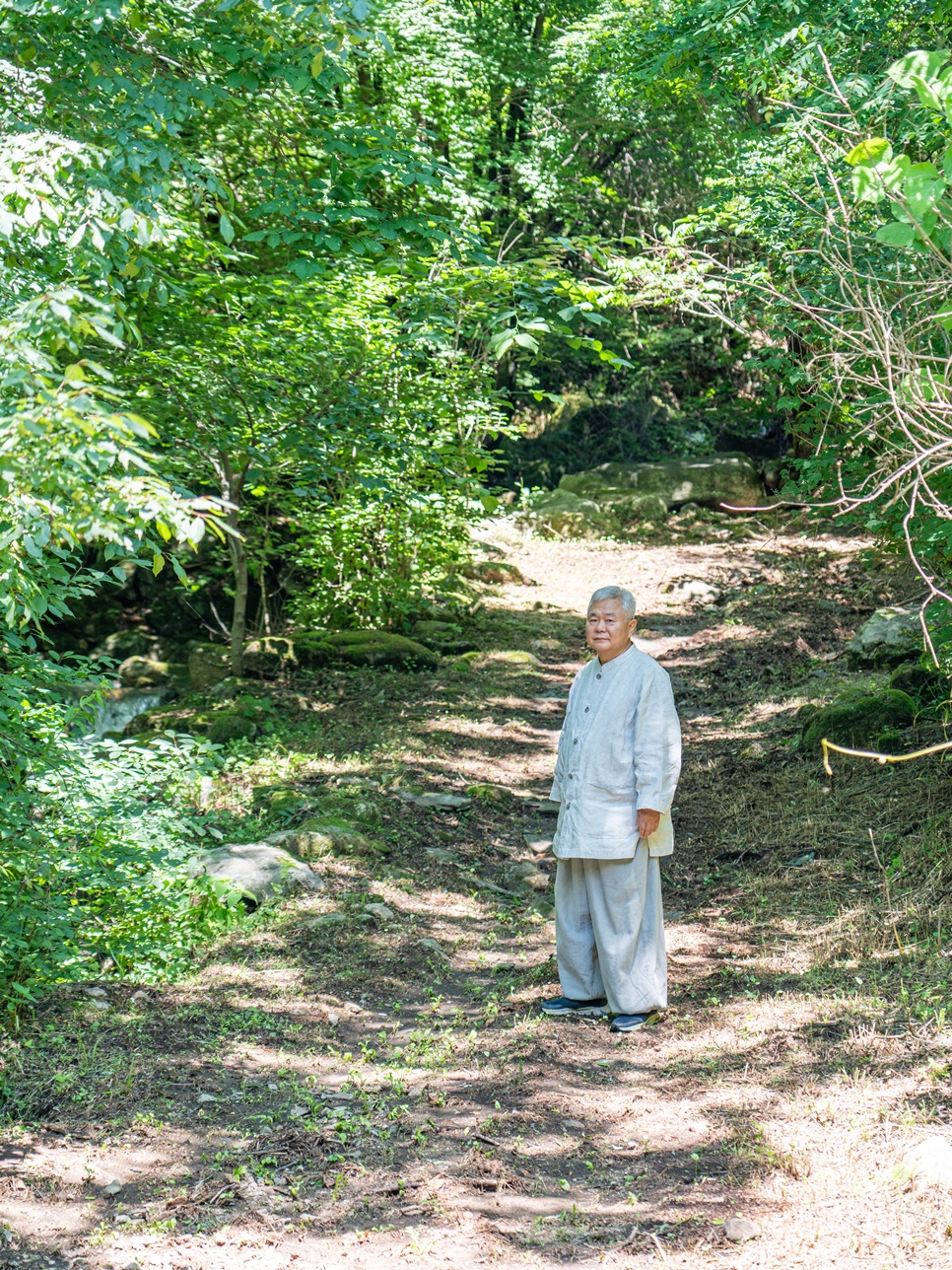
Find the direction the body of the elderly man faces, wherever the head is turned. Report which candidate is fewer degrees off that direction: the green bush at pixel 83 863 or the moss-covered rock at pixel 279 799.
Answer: the green bush

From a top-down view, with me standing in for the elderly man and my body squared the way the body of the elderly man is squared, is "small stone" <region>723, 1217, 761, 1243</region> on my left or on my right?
on my left

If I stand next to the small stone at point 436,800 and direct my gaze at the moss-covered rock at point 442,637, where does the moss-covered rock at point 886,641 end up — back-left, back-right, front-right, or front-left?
front-right

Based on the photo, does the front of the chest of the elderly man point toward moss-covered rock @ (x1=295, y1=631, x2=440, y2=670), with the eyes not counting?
no

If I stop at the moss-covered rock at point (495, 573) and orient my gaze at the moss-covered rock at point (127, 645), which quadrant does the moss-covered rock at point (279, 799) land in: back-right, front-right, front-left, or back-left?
front-left

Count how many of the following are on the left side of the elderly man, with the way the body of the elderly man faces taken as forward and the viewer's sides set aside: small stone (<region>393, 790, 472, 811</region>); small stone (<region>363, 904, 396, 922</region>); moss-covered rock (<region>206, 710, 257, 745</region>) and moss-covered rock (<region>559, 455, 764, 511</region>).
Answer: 0

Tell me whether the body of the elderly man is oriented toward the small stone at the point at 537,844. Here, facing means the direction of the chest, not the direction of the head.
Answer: no

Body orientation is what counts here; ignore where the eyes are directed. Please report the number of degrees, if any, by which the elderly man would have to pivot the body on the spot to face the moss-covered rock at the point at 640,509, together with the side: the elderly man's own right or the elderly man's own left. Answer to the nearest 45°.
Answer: approximately 135° to the elderly man's own right

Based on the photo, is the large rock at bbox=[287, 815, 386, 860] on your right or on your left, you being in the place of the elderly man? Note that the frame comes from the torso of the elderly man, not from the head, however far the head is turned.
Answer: on your right

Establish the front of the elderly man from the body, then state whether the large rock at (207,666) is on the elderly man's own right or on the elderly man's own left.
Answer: on the elderly man's own right

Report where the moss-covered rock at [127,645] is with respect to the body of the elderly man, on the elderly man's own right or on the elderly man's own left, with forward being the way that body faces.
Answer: on the elderly man's own right

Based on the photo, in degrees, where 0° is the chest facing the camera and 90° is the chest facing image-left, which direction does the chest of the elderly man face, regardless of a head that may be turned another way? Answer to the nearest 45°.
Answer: approximately 45°
